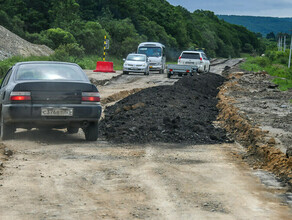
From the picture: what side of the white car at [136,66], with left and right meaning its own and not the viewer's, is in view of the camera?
front

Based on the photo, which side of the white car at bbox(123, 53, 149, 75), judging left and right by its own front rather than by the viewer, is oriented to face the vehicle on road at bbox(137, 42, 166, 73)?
back

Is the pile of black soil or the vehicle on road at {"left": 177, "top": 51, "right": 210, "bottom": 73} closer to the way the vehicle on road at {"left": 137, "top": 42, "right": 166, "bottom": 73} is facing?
the pile of black soil

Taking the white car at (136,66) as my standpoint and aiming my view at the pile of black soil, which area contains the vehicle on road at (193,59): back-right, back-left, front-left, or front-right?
back-left

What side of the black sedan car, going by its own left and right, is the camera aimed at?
back

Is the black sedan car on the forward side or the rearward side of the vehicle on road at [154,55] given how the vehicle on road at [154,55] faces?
on the forward side

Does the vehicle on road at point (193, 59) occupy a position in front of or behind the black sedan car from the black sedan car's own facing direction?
in front

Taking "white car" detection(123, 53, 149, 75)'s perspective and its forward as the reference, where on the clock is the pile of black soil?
The pile of black soil is roughly at 12 o'clock from the white car.

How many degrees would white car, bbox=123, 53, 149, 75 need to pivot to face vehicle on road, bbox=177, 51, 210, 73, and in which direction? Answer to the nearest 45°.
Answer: approximately 135° to its left

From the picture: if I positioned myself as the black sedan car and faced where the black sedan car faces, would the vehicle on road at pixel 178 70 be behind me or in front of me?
in front

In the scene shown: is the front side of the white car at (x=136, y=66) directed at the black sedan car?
yes

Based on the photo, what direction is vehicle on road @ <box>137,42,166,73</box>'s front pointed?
toward the camera
